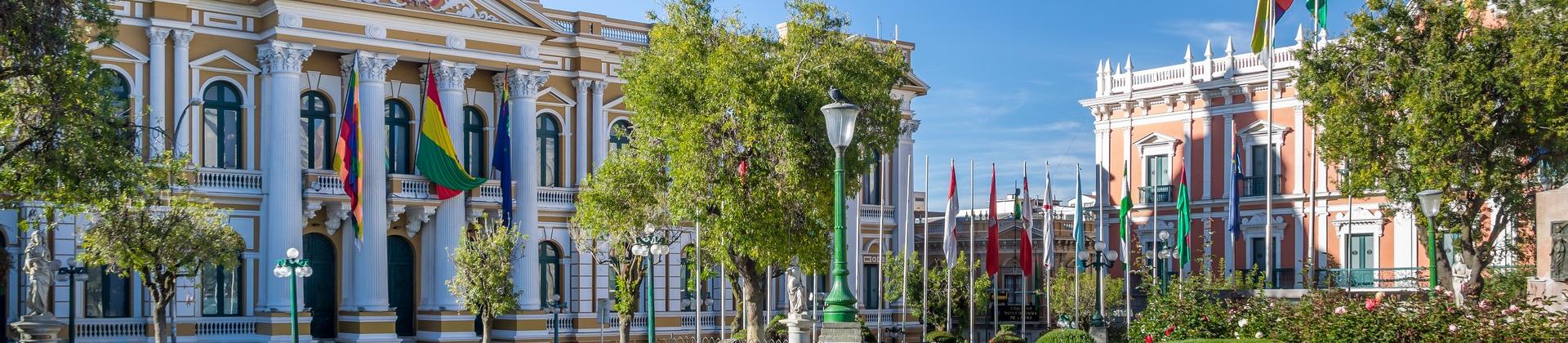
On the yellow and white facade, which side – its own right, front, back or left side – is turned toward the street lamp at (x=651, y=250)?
front

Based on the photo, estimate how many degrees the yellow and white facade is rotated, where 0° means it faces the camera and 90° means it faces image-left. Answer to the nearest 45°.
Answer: approximately 315°

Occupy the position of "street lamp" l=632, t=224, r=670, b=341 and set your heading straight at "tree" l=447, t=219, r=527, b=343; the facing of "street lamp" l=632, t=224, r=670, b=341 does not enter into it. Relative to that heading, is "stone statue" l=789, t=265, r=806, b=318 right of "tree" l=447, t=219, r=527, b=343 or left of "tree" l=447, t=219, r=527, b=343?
right

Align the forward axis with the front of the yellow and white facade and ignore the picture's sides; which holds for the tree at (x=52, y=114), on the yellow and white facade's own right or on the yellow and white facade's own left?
on the yellow and white facade's own right

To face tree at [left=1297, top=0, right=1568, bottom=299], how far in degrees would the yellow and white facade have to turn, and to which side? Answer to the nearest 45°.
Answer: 0° — it already faces it

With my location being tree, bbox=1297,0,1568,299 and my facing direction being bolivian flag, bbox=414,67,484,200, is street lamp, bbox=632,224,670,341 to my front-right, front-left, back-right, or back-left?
front-left

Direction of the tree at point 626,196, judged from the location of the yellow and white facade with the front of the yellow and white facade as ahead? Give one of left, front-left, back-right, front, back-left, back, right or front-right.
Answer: front

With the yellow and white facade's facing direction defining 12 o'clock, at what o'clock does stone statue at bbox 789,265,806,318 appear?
The stone statue is roughly at 11 o'clock from the yellow and white facade.

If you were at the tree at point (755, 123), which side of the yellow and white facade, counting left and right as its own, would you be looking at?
front

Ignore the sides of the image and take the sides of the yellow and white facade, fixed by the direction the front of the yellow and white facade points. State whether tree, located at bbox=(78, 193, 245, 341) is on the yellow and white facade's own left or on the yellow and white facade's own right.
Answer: on the yellow and white facade's own right
